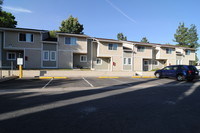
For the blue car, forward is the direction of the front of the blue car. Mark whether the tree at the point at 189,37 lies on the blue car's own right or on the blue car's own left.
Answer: on the blue car's own right

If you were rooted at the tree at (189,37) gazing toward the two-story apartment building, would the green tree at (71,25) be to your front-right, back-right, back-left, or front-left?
front-right

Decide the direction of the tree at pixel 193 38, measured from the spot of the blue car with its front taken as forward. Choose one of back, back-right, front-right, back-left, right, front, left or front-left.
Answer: front-right

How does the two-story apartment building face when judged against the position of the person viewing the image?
facing the viewer and to the right of the viewer

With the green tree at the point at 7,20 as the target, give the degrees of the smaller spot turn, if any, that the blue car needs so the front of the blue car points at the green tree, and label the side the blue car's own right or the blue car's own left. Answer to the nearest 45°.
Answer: approximately 45° to the blue car's own left

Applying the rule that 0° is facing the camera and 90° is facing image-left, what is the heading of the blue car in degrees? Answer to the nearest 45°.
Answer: approximately 135°

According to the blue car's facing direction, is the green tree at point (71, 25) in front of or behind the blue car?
in front

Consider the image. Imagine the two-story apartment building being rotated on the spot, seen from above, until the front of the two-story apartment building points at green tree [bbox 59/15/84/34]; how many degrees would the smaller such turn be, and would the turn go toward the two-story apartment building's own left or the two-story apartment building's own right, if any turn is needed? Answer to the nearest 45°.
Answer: approximately 135° to the two-story apartment building's own right
